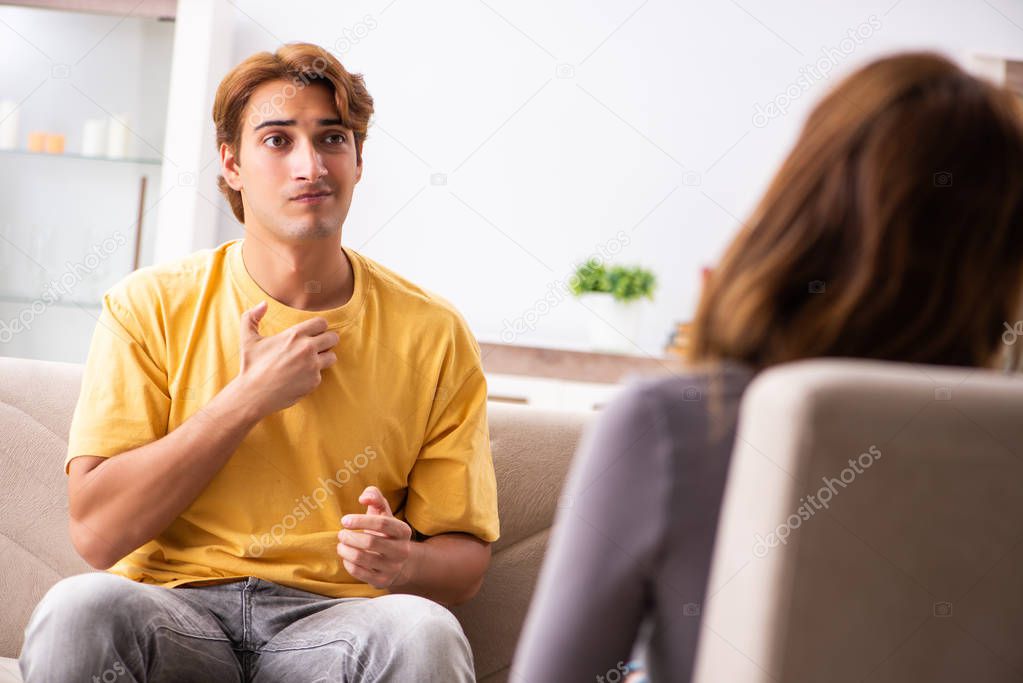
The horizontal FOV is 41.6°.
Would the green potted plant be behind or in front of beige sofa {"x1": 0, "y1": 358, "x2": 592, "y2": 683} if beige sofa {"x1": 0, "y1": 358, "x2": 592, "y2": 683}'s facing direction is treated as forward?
behind

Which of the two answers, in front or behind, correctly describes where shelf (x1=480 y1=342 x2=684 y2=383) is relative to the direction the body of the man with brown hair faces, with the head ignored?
behind

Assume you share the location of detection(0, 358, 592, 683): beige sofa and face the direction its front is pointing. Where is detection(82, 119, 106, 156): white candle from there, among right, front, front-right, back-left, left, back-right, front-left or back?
back

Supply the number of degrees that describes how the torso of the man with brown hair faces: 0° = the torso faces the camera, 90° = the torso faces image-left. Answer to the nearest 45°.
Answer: approximately 0°

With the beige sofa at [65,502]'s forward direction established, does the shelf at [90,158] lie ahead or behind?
behind

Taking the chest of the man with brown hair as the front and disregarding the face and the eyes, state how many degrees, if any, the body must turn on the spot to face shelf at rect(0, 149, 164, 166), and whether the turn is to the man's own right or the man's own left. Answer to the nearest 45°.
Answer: approximately 180°

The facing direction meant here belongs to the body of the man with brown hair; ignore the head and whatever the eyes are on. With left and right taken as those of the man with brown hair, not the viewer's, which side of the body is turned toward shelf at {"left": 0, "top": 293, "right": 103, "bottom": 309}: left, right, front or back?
back

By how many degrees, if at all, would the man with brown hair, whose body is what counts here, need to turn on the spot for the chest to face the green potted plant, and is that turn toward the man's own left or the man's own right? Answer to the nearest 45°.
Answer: approximately 135° to the man's own left
